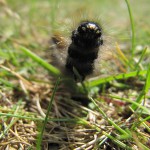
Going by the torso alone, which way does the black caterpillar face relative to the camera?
toward the camera

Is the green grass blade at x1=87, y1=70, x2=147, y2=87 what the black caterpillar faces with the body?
no
